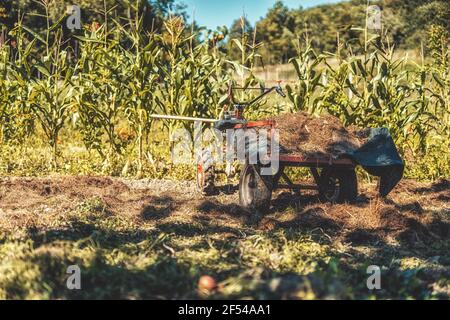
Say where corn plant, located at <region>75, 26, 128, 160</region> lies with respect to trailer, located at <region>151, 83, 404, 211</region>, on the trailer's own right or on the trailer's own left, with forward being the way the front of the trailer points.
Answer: on the trailer's own right

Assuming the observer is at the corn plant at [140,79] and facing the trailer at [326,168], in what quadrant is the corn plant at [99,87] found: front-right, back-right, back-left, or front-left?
back-right

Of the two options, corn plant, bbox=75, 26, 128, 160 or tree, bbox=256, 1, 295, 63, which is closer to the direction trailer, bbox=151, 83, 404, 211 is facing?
the corn plant

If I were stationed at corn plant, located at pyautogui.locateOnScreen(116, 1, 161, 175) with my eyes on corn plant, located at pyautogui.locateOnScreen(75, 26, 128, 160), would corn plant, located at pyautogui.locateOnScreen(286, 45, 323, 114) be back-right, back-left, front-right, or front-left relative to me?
back-right
